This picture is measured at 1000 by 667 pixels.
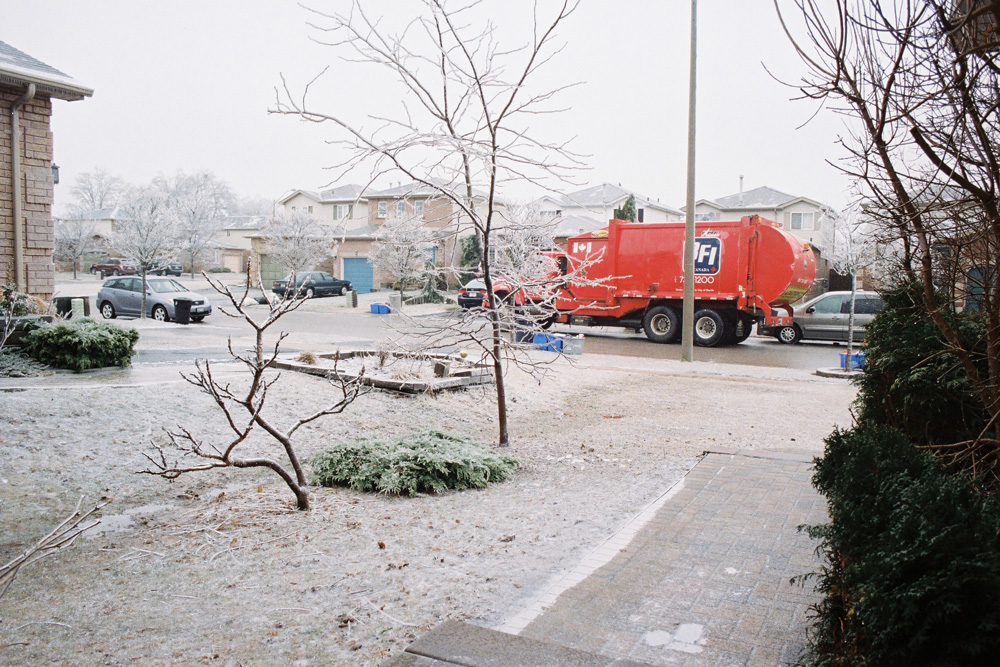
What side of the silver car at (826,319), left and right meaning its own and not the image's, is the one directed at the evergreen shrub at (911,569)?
left

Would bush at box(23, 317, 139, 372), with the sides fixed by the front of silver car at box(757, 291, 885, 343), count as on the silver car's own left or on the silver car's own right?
on the silver car's own left

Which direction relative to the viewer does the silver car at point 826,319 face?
to the viewer's left

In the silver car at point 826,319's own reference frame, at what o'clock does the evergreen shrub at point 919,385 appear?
The evergreen shrub is roughly at 9 o'clock from the silver car.

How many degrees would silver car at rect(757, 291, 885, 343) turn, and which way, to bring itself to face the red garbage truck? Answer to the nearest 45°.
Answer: approximately 45° to its left

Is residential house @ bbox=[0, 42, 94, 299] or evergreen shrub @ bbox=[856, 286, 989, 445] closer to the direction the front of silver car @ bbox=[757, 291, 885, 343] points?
the residential house

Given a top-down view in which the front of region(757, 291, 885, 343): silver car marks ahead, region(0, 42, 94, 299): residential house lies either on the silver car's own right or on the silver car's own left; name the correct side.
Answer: on the silver car's own left

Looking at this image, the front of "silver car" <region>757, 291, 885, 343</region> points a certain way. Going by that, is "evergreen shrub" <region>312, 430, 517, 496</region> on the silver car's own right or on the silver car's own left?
on the silver car's own left

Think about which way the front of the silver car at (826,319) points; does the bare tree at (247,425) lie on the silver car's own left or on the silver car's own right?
on the silver car's own left

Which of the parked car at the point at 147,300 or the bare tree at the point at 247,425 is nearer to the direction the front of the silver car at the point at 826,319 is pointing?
the parked car

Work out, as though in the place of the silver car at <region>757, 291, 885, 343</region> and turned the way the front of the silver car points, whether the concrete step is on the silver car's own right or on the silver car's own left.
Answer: on the silver car's own left
